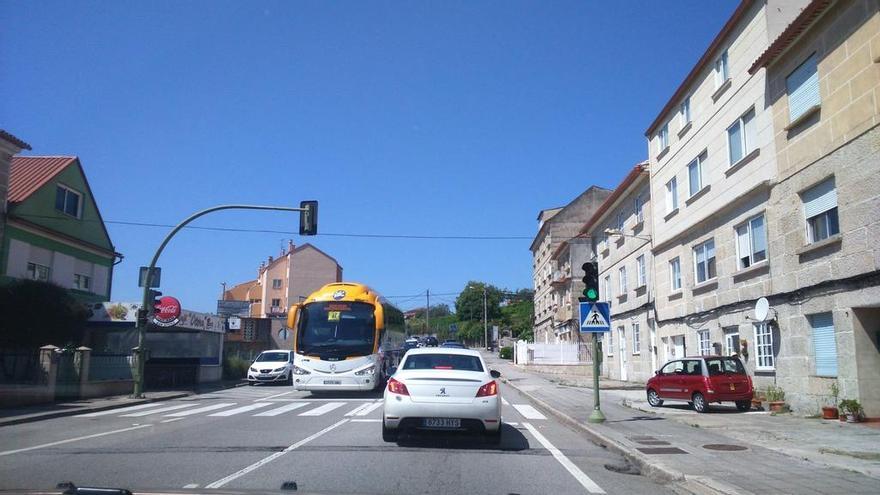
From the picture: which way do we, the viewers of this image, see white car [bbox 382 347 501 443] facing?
facing away from the viewer

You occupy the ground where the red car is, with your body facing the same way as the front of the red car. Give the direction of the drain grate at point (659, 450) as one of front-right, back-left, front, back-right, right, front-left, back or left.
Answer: back-left

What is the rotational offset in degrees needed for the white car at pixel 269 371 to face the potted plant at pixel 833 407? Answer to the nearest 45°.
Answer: approximately 90° to its left

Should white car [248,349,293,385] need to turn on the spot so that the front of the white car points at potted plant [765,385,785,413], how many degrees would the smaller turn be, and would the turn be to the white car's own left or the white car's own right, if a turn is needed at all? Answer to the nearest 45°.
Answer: approximately 90° to the white car's own left

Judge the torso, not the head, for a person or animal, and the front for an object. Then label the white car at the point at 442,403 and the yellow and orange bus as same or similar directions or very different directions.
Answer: very different directions

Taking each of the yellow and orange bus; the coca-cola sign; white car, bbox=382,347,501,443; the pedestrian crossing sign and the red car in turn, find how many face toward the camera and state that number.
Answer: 3

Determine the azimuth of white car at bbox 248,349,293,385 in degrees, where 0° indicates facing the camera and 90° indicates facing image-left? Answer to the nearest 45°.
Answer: approximately 45°

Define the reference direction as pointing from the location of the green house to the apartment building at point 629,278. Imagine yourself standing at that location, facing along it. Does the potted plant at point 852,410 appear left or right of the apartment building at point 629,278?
right

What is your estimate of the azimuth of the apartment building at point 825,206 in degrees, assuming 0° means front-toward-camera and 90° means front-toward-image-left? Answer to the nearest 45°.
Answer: approximately 45°
